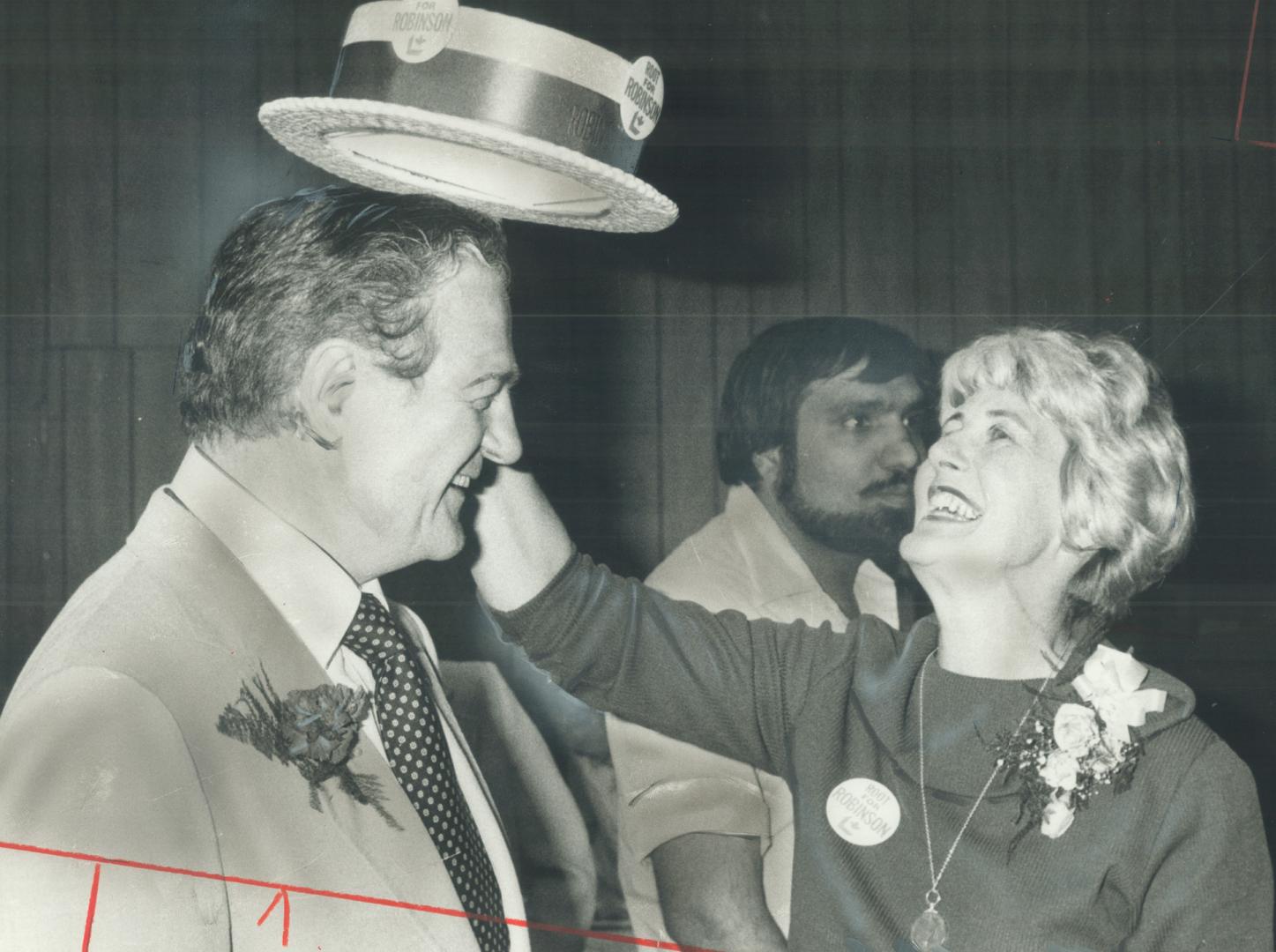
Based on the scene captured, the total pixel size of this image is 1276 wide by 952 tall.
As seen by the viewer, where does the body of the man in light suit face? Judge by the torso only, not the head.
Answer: to the viewer's right

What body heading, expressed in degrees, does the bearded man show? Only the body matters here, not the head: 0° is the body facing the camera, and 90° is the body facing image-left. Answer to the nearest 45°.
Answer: approximately 315°

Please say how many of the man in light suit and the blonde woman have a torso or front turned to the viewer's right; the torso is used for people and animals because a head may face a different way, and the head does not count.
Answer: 1

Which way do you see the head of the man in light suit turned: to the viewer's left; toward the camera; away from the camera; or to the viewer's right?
to the viewer's right

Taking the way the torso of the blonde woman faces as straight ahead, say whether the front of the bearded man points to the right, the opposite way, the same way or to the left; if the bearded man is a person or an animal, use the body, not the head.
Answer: to the left

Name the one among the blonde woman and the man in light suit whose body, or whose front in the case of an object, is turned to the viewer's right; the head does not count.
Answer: the man in light suit
